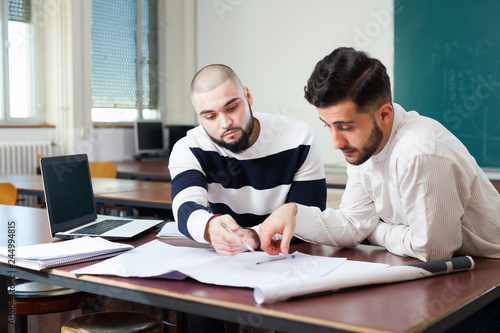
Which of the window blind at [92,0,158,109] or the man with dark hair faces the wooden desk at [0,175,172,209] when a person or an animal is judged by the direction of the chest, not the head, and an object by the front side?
the window blind

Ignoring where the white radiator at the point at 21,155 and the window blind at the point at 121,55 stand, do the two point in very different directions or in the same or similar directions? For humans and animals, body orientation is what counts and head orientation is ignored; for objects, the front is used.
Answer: same or similar directions

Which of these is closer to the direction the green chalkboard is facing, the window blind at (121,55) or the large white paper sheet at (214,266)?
the large white paper sheet

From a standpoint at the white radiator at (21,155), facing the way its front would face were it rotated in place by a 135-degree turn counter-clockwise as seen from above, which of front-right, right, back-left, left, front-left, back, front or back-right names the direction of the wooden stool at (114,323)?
back-right

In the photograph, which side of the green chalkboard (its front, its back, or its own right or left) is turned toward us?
front

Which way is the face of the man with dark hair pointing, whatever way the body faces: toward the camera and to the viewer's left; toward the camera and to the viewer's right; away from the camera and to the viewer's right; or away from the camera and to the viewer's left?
toward the camera and to the viewer's left

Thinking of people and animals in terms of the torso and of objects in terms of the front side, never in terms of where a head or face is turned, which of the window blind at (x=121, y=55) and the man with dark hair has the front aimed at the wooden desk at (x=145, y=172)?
the window blind

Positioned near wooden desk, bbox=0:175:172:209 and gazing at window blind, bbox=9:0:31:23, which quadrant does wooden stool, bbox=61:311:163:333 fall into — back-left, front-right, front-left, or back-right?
back-left

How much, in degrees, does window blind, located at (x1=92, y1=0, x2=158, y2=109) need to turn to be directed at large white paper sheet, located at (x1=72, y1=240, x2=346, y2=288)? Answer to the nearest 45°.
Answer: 0° — it already faces it

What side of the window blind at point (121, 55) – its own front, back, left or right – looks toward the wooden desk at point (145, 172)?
front

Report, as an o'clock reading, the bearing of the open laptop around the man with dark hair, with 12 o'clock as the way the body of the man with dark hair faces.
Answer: The open laptop is roughly at 2 o'clock from the man with dark hair.

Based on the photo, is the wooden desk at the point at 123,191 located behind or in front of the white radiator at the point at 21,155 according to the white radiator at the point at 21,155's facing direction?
in front
